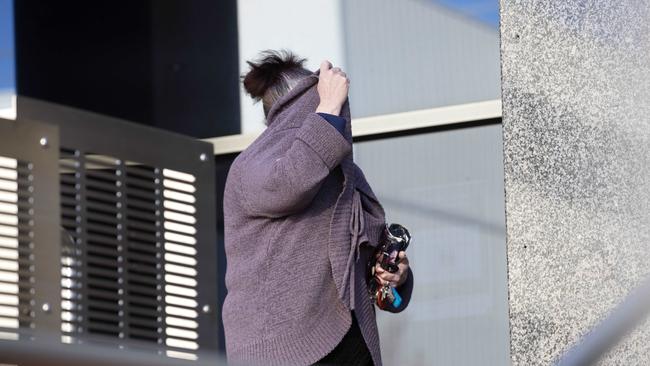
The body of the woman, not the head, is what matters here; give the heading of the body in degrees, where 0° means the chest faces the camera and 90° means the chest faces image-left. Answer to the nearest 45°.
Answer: approximately 270°
